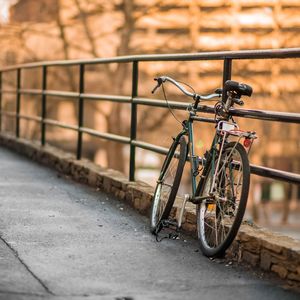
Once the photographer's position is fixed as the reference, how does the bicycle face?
facing away from the viewer and to the left of the viewer
